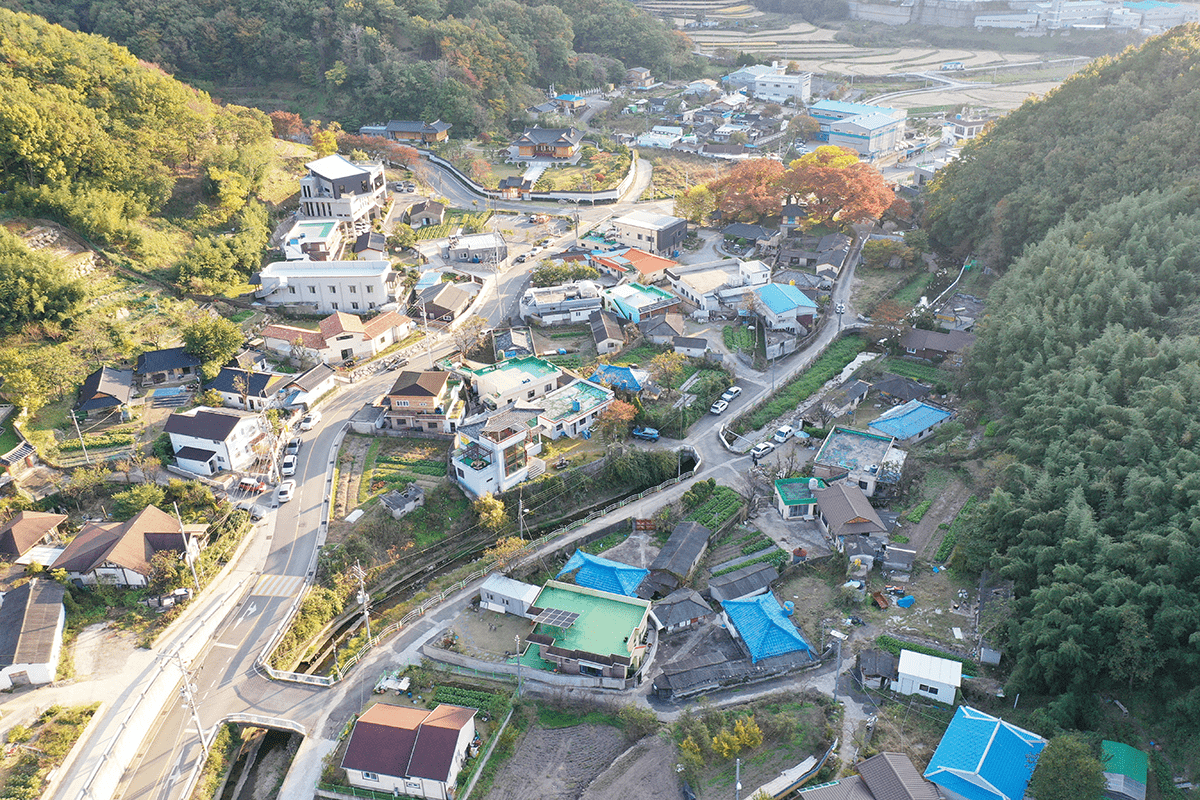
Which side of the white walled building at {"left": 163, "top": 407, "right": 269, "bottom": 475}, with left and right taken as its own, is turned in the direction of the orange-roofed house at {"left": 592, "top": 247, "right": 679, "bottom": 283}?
left

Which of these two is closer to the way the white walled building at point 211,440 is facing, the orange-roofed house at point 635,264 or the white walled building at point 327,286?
the orange-roofed house

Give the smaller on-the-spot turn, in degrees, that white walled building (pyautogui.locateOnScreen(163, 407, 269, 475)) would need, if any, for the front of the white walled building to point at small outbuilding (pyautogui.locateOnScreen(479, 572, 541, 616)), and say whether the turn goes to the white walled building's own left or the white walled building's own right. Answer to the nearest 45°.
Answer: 0° — it already faces it

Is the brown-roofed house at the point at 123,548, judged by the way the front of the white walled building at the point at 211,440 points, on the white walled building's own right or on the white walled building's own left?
on the white walled building's own right

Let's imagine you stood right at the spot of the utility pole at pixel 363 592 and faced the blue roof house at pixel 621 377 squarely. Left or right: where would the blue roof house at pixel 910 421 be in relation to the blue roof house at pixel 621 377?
right

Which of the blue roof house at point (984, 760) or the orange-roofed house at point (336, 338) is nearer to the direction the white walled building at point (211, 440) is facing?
the blue roof house

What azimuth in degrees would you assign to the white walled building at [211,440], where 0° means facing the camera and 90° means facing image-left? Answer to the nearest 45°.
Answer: approximately 315°

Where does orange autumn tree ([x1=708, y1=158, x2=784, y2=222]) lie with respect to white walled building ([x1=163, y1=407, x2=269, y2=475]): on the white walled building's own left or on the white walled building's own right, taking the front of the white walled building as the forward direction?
on the white walled building's own left

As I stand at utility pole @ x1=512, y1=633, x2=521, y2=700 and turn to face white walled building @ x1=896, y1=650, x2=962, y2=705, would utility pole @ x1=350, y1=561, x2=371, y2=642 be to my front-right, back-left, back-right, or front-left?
back-left

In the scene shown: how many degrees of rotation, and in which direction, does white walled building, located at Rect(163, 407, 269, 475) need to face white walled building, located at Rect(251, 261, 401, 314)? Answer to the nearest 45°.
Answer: approximately 90° to its left
